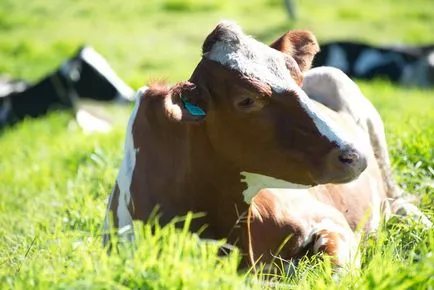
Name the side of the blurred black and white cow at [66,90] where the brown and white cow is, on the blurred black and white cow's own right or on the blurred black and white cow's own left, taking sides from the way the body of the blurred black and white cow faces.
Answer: on the blurred black and white cow's own right

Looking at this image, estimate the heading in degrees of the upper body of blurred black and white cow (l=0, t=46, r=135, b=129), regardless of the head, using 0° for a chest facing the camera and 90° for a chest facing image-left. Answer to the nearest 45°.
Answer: approximately 270°

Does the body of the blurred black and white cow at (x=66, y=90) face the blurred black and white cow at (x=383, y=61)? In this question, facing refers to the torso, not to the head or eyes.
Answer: yes
